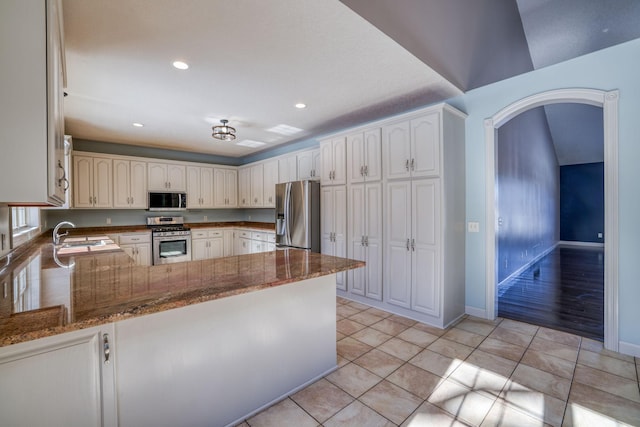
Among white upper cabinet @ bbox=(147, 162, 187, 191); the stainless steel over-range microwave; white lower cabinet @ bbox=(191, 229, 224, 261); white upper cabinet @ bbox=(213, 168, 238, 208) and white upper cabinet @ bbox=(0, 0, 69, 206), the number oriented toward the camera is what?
4

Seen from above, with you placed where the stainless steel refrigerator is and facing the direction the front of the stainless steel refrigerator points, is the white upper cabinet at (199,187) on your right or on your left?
on your right

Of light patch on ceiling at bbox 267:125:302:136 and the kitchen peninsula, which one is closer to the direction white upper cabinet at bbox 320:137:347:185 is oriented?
the kitchen peninsula

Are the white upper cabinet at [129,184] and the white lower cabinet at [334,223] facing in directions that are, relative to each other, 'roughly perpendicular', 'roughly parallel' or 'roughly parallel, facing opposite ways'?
roughly perpendicular

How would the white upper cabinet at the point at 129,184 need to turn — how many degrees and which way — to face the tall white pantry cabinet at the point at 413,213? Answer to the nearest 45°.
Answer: approximately 45° to its left

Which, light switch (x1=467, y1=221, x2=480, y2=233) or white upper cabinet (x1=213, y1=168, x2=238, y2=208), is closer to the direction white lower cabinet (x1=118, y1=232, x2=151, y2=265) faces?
the light switch

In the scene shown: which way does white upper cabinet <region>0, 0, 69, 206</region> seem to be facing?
to the viewer's right

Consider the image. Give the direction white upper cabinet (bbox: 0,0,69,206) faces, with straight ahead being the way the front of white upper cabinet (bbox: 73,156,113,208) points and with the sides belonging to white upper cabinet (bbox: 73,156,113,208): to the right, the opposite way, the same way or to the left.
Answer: to the left

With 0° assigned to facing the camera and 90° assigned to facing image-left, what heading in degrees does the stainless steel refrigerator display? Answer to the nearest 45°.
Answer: approximately 45°
